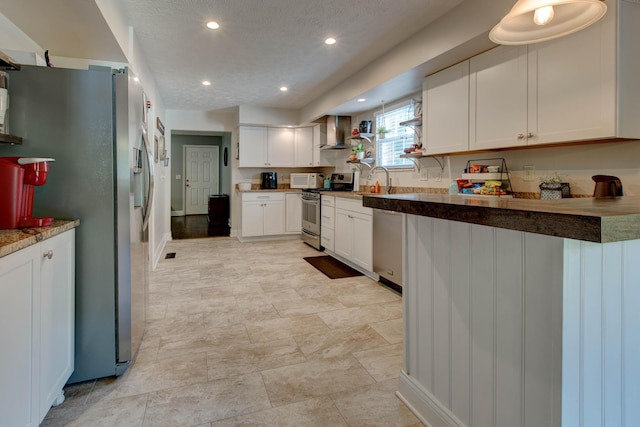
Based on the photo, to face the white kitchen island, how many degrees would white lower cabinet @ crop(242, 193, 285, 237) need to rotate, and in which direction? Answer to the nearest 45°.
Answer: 0° — it already faces it

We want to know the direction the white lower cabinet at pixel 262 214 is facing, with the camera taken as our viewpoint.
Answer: facing the viewer

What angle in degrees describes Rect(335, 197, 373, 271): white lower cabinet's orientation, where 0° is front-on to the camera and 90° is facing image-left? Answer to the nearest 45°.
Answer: approximately 45°

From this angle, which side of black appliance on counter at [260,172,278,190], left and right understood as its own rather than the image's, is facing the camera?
front

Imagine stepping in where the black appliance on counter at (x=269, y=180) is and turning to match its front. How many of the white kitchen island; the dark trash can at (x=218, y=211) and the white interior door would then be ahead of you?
1

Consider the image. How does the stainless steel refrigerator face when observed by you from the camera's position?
facing to the right of the viewer

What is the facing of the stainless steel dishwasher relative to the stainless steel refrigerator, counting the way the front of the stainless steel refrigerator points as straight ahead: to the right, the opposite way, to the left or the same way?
the opposite way

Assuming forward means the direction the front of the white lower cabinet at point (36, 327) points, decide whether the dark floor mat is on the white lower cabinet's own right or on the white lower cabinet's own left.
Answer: on the white lower cabinet's own left
